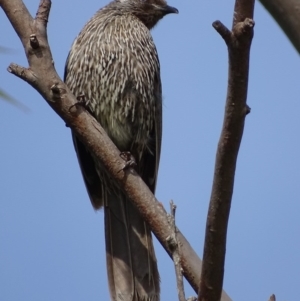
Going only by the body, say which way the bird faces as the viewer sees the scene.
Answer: toward the camera

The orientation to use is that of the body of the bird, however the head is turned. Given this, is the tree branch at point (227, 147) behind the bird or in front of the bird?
in front
